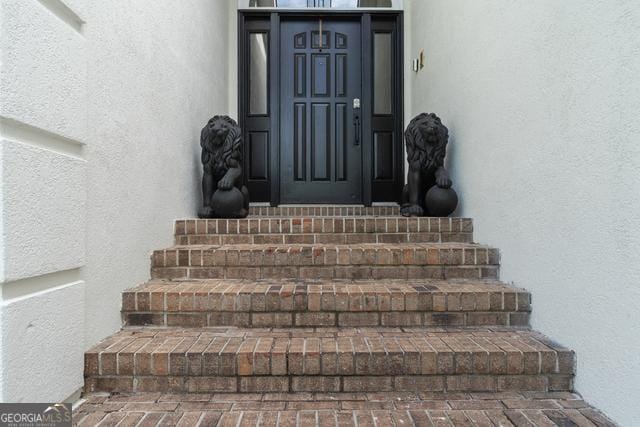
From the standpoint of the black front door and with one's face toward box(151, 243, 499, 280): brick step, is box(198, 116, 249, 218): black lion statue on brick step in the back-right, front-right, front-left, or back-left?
front-right

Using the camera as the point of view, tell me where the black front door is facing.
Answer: facing the viewer

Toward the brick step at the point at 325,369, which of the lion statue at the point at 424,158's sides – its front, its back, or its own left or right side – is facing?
front

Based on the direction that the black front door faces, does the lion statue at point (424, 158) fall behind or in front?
in front

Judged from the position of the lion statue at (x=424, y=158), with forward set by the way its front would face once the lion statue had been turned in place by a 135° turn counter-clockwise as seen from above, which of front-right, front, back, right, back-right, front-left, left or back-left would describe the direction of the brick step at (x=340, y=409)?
back-right

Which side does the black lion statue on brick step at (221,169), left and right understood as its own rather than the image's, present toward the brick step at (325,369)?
front

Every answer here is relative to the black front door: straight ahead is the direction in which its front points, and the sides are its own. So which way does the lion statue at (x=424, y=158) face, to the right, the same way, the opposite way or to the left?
the same way

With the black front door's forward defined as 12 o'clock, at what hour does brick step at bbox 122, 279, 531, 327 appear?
The brick step is roughly at 12 o'clock from the black front door.

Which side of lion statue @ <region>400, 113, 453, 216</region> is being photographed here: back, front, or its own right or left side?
front

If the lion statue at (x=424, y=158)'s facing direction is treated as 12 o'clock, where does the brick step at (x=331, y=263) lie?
The brick step is roughly at 1 o'clock from the lion statue.

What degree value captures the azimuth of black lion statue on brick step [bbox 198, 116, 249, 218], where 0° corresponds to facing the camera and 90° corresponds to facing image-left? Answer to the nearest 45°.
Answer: approximately 0°

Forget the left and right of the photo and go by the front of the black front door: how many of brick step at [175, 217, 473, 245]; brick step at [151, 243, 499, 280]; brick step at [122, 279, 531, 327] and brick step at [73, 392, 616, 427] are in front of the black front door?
4

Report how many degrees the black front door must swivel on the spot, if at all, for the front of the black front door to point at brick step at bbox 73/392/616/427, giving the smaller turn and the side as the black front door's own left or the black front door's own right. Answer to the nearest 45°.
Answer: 0° — it already faces it

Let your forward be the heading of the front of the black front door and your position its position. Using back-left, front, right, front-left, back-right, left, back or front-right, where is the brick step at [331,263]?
front

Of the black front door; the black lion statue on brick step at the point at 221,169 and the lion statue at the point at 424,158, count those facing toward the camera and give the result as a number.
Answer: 3
